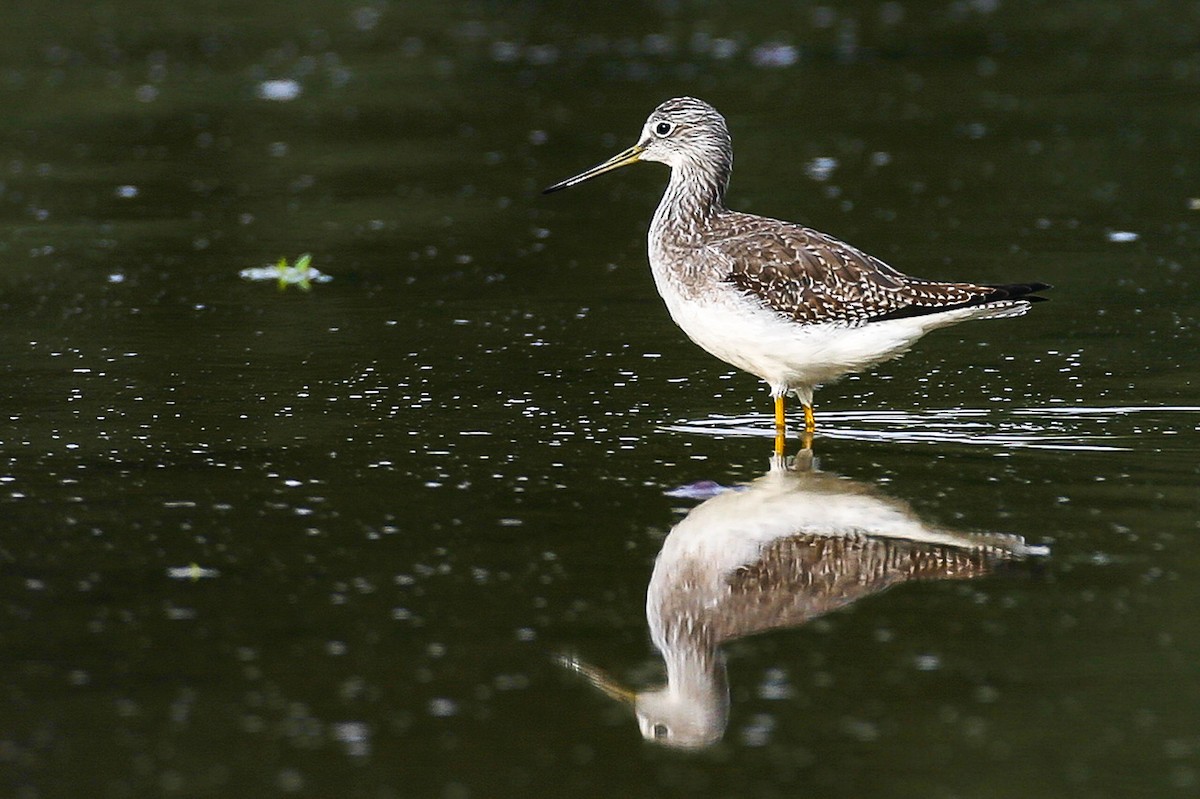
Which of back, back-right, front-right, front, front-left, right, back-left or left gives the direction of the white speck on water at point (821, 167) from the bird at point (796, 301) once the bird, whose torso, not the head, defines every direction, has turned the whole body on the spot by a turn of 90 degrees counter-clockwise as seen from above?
back

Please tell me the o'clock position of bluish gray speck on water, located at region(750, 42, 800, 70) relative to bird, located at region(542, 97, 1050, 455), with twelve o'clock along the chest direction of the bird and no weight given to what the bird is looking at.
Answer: The bluish gray speck on water is roughly at 3 o'clock from the bird.

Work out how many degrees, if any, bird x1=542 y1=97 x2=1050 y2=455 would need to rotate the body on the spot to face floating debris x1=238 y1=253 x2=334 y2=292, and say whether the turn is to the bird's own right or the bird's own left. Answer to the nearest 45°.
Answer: approximately 45° to the bird's own right

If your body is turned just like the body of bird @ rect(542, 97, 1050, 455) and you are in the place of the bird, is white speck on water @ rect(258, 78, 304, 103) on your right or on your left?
on your right

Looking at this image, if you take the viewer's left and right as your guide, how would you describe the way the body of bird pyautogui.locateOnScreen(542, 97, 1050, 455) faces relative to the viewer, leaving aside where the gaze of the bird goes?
facing to the left of the viewer

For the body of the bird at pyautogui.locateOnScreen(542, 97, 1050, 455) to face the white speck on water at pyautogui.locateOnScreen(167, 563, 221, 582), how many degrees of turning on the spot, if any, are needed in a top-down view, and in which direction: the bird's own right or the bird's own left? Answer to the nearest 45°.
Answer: approximately 45° to the bird's own left

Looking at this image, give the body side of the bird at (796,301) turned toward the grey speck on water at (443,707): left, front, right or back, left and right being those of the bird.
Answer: left
